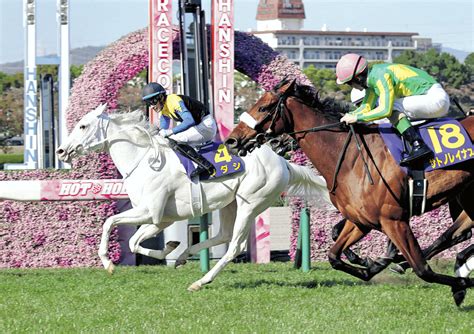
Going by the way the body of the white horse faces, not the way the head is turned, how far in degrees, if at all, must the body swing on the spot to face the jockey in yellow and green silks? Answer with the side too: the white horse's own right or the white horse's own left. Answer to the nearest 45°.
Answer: approximately 135° to the white horse's own left

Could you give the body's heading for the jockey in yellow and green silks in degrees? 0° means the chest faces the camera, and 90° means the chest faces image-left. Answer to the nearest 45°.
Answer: approximately 90°

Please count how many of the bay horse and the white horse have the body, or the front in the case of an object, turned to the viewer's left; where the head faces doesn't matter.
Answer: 2

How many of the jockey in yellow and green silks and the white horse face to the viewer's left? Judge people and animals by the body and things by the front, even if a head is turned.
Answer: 2

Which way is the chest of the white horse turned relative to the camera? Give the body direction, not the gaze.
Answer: to the viewer's left

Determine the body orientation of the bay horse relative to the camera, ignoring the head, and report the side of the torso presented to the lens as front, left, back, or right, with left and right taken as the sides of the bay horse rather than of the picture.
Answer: left
